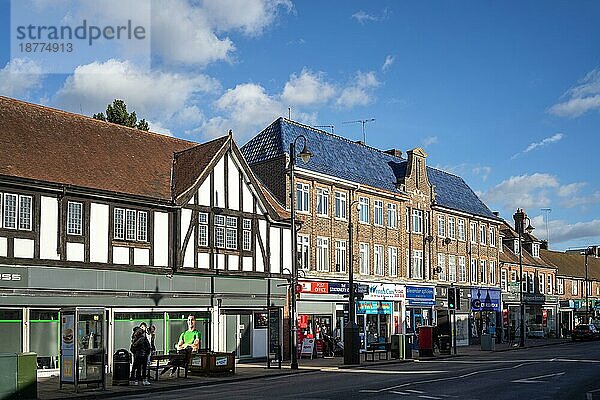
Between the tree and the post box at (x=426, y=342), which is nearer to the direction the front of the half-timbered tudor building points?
the post box

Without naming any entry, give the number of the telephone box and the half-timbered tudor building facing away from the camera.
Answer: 0

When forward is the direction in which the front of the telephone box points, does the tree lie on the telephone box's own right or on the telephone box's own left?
on the telephone box's own left

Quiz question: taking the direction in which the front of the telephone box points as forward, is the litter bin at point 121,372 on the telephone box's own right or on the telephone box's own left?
on the telephone box's own left

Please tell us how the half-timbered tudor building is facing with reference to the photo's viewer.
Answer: facing the viewer and to the right of the viewer

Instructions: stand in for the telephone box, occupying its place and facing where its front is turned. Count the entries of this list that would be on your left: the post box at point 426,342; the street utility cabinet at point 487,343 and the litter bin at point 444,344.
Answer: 3

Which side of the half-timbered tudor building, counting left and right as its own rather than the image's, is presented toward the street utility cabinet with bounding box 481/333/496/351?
left

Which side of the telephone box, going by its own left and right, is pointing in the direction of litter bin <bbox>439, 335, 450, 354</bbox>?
left

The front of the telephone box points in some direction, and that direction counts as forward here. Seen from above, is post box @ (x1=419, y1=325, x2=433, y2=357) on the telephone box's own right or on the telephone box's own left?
on the telephone box's own left

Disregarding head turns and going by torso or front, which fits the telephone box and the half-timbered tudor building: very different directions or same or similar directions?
same or similar directions

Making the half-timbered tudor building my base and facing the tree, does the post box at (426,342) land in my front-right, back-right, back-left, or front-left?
front-right

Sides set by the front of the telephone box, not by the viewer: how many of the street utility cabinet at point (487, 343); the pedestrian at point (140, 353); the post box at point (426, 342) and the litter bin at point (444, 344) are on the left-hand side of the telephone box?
4
